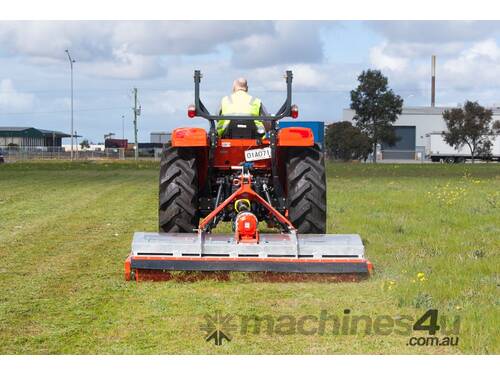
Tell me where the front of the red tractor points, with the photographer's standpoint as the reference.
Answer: facing away from the viewer

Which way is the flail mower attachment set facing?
away from the camera

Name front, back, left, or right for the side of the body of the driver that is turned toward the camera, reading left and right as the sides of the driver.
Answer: back

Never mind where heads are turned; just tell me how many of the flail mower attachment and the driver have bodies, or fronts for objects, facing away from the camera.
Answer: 2
